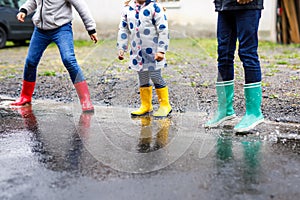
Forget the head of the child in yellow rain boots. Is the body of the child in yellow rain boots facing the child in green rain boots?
no

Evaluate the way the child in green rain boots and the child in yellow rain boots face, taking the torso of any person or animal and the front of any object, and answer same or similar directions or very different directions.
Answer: same or similar directions

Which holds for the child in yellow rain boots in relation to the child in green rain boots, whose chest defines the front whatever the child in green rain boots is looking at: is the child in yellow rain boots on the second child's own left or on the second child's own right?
on the second child's own right

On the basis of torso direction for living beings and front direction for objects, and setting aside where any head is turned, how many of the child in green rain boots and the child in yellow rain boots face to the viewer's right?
0

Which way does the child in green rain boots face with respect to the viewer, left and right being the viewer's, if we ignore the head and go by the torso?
facing the viewer and to the left of the viewer
